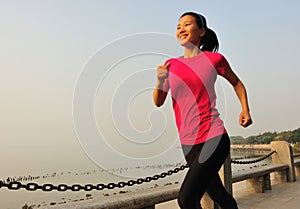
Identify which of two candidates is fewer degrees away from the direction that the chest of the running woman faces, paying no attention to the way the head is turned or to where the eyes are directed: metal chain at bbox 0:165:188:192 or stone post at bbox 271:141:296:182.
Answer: the metal chain

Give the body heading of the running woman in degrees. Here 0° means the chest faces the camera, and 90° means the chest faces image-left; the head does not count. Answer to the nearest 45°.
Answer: approximately 45°

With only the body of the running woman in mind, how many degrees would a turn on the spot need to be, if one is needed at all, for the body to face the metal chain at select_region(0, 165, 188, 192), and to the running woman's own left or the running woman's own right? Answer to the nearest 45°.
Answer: approximately 45° to the running woman's own right

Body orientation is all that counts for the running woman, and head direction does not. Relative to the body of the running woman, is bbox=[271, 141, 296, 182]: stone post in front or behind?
behind
